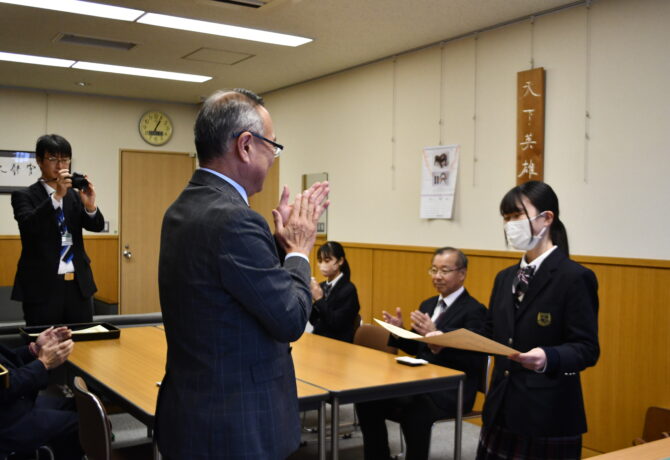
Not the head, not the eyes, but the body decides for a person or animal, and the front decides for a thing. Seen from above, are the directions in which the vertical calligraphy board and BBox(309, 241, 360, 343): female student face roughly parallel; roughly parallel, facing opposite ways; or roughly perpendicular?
roughly parallel

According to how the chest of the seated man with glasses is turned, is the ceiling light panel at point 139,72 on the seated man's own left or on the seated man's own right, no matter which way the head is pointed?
on the seated man's own right

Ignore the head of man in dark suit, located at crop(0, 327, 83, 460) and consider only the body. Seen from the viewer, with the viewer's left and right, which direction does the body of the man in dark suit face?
facing to the right of the viewer

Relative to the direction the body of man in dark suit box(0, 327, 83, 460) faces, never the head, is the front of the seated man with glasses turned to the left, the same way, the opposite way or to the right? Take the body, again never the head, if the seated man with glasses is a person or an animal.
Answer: the opposite way

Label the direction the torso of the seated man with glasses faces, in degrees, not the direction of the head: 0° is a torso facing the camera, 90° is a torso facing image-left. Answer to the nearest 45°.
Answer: approximately 45°

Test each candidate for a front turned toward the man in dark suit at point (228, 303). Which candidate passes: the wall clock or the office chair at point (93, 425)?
the wall clock

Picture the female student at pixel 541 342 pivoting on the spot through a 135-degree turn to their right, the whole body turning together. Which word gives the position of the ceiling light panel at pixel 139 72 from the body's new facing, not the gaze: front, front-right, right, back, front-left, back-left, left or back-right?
front-left

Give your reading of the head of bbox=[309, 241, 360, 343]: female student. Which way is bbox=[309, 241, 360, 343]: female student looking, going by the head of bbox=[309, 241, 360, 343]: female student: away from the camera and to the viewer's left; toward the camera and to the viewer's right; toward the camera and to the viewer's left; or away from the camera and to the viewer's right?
toward the camera and to the viewer's left

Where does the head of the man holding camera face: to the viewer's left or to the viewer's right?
to the viewer's right

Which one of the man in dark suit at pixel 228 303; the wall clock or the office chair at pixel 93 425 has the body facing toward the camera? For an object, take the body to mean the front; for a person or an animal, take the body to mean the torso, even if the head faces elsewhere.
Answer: the wall clock

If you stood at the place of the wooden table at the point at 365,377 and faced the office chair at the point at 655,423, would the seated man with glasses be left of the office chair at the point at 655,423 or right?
left

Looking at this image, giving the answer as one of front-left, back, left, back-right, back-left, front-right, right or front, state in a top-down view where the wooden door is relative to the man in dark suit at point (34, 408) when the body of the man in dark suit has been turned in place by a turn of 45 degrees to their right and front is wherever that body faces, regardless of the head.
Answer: back-left

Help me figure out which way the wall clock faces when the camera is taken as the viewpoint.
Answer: facing the viewer

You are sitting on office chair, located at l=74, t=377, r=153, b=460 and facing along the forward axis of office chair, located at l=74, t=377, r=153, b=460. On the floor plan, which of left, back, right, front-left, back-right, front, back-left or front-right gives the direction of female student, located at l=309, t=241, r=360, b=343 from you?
front

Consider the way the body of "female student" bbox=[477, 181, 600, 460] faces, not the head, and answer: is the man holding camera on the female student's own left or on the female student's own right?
on the female student's own right

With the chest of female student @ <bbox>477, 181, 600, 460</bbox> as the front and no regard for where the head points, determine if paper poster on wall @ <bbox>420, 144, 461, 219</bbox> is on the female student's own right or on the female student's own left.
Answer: on the female student's own right
